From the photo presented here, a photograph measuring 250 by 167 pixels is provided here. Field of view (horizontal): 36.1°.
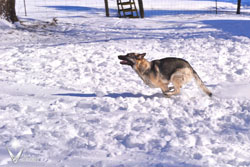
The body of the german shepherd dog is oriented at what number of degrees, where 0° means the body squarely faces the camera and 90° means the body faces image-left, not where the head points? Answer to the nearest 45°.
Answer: approximately 90°

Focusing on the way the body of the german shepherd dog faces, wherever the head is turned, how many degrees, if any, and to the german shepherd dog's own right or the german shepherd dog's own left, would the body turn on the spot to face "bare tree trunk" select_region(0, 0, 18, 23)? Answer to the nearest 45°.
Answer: approximately 45° to the german shepherd dog's own right

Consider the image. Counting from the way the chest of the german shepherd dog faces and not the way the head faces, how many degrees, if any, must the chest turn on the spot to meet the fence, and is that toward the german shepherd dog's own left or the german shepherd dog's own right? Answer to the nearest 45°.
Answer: approximately 90° to the german shepherd dog's own right
